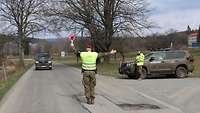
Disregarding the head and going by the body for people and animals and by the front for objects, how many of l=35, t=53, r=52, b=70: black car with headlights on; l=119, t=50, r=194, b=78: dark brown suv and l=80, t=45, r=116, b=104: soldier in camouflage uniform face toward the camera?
1

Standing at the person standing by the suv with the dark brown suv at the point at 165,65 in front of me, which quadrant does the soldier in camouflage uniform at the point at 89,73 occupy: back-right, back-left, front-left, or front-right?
back-right

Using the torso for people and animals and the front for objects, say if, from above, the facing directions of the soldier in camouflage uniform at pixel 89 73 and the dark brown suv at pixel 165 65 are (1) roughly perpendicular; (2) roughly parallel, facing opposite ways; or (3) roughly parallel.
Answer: roughly perpendicular

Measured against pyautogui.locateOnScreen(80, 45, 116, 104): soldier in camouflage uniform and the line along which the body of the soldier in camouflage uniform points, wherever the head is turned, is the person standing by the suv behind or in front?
in front

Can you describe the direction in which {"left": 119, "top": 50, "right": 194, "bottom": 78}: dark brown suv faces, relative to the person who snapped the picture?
facing to the left of the viewer

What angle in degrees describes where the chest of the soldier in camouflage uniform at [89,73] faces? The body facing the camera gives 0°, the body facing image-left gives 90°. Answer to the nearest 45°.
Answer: approximately 180°

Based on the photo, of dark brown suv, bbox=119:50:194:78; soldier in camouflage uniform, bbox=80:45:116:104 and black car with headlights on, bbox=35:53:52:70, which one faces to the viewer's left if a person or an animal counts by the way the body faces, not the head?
dark brown suv, bbox=119:50:194:78

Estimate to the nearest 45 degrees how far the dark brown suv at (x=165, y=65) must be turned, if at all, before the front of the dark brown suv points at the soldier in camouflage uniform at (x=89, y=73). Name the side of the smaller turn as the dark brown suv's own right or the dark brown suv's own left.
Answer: approximately 90° to the dark brown suv's own left

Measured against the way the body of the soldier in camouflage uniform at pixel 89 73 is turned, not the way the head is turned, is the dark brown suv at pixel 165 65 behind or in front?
in front

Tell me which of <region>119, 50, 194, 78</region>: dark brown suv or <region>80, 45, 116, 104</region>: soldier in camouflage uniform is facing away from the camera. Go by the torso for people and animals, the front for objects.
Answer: the soldier in camouflage uniform
